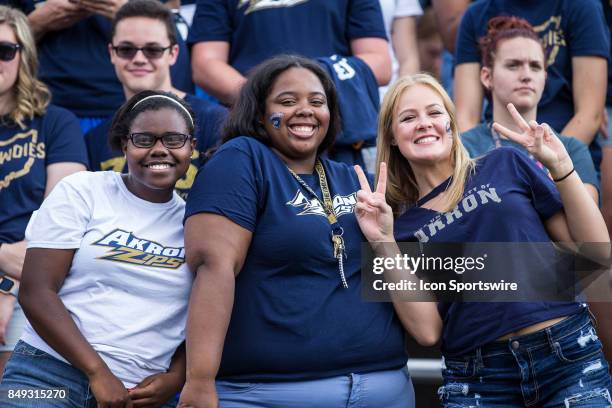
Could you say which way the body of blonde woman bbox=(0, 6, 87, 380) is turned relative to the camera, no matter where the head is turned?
toward the camera

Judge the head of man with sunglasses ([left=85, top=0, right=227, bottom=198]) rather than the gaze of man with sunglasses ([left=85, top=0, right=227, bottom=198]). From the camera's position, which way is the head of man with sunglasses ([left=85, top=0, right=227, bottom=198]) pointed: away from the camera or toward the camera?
toward the camera

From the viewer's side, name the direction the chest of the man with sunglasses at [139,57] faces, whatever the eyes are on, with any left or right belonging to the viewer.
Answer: facing the viewer

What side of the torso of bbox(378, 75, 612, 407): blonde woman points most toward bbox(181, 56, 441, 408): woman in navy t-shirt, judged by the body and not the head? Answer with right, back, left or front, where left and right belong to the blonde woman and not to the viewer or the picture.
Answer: right

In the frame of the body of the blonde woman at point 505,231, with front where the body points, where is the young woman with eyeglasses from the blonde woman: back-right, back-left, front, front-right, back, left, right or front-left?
right

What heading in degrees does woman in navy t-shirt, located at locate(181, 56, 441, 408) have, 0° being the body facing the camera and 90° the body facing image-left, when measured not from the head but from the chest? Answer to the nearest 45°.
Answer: approximately 315°

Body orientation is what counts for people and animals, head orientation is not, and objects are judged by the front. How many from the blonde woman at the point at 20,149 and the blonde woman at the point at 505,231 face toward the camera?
2

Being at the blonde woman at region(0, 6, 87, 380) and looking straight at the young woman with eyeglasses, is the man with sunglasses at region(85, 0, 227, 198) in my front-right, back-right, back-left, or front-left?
front-left

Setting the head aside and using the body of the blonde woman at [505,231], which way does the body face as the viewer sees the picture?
toward the camera

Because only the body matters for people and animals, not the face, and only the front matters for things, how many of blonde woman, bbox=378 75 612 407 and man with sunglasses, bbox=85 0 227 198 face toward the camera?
2
